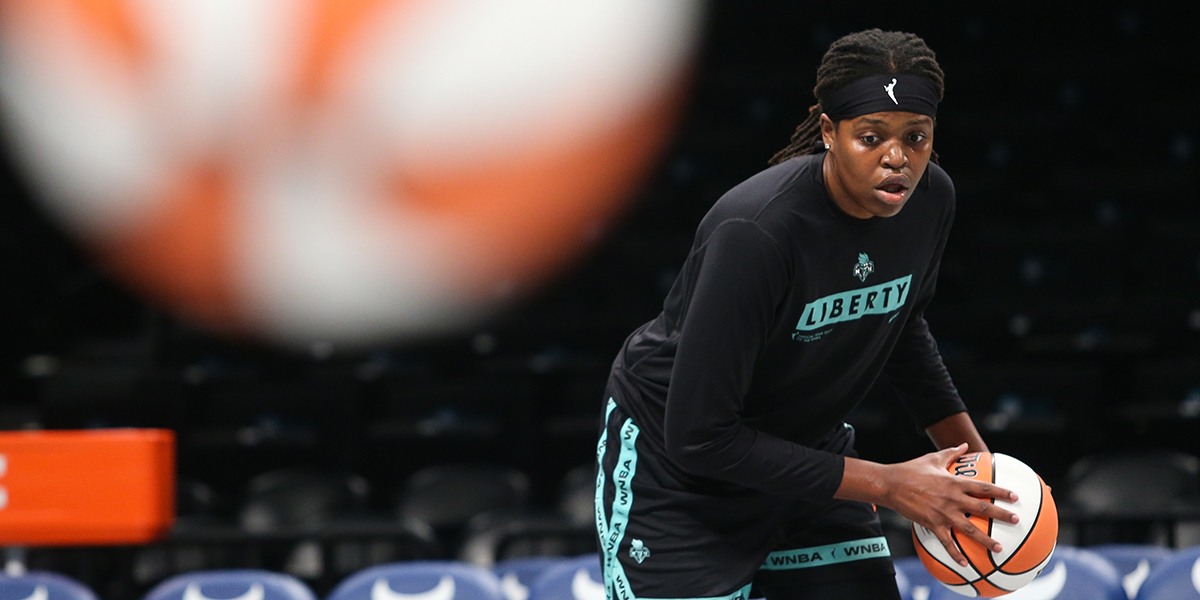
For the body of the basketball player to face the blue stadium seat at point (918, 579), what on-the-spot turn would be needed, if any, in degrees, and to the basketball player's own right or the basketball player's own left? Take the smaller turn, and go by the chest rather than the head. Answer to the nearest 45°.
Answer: approximately 135° to the basketball player's own left

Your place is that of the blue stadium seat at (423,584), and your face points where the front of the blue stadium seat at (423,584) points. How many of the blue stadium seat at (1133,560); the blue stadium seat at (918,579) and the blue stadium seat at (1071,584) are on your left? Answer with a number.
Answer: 3

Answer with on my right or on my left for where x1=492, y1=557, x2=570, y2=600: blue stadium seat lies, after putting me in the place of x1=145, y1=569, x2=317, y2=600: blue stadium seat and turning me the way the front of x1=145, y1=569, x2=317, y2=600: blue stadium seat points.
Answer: on my left

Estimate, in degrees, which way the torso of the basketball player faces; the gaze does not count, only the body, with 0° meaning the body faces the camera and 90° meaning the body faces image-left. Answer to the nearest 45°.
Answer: approximately 315°

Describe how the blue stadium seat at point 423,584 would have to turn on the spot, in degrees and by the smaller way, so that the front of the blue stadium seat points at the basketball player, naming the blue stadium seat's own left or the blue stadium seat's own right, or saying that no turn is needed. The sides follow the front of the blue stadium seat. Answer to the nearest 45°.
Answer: approximately 45° to the blue stadium seat's own left

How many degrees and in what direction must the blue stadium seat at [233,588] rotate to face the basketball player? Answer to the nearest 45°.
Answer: approximately 45° to its left

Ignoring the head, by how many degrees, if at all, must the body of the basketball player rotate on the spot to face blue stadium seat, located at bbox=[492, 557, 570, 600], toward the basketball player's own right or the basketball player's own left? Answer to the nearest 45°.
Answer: approximately 180°

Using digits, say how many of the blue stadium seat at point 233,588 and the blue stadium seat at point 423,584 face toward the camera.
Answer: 2

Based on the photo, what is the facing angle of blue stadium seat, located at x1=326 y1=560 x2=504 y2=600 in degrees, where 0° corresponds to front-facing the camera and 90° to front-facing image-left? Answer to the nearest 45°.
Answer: approximately 0°

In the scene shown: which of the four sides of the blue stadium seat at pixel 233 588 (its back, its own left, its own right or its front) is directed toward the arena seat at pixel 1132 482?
left

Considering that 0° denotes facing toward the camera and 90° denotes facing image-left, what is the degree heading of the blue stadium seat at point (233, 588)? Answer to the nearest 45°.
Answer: approximately 0°

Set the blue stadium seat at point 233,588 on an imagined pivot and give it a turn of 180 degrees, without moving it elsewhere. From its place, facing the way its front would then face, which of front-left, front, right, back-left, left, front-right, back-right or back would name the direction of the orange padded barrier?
front-left
